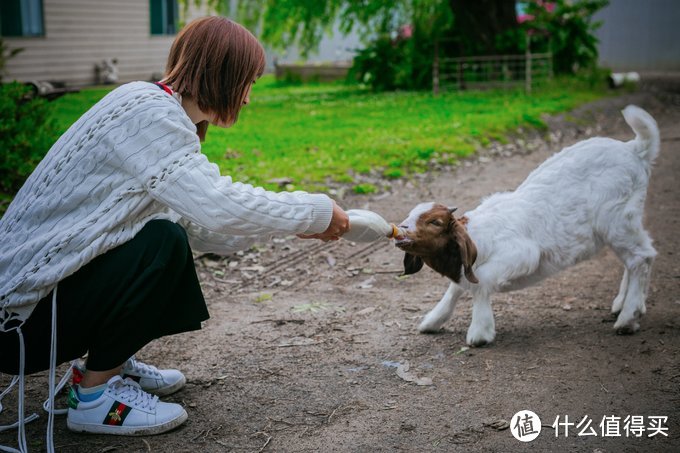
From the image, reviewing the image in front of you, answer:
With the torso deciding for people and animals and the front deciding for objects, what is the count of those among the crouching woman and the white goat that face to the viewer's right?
1

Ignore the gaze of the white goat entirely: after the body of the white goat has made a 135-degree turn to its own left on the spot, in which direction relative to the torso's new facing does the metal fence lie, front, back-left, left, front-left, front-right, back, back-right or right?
back-left

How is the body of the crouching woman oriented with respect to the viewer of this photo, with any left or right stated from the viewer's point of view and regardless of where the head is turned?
facing to the right of the viewer

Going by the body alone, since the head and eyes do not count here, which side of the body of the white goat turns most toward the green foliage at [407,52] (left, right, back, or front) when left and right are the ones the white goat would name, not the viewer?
right

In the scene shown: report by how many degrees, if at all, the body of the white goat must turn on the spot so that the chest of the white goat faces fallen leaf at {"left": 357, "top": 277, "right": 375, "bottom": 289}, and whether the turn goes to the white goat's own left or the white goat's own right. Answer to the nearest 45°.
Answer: approximately 45° to the white goat's own right

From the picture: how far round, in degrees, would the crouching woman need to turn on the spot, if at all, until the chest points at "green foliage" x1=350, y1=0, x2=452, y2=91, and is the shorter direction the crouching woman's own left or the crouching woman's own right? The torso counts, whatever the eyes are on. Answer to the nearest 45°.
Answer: approximately 90° to the crouching woman's own left

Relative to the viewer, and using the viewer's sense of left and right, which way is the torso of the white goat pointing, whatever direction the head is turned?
facing to the left of the viewer

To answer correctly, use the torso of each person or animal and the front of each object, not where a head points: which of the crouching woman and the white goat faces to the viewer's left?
the white goat

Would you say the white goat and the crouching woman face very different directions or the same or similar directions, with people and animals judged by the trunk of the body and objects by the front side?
very different directions

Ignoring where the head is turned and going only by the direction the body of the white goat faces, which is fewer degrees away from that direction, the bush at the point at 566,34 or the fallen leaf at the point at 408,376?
the fallen leaf

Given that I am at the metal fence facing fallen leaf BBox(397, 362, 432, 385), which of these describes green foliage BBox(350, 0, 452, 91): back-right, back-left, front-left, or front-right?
back-right

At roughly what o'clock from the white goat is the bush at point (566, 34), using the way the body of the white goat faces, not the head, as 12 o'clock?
The bush is roughly at 3 o'clock from the white goat.

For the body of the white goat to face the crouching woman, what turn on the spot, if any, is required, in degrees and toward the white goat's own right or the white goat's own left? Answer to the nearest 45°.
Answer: approximately 45° to the white goat's own left
